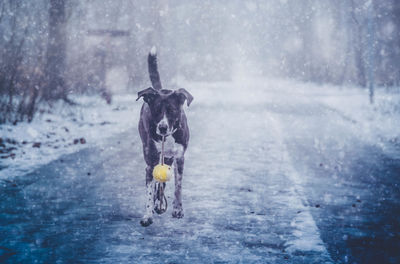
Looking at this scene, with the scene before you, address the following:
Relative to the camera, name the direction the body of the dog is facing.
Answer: toward the camera
